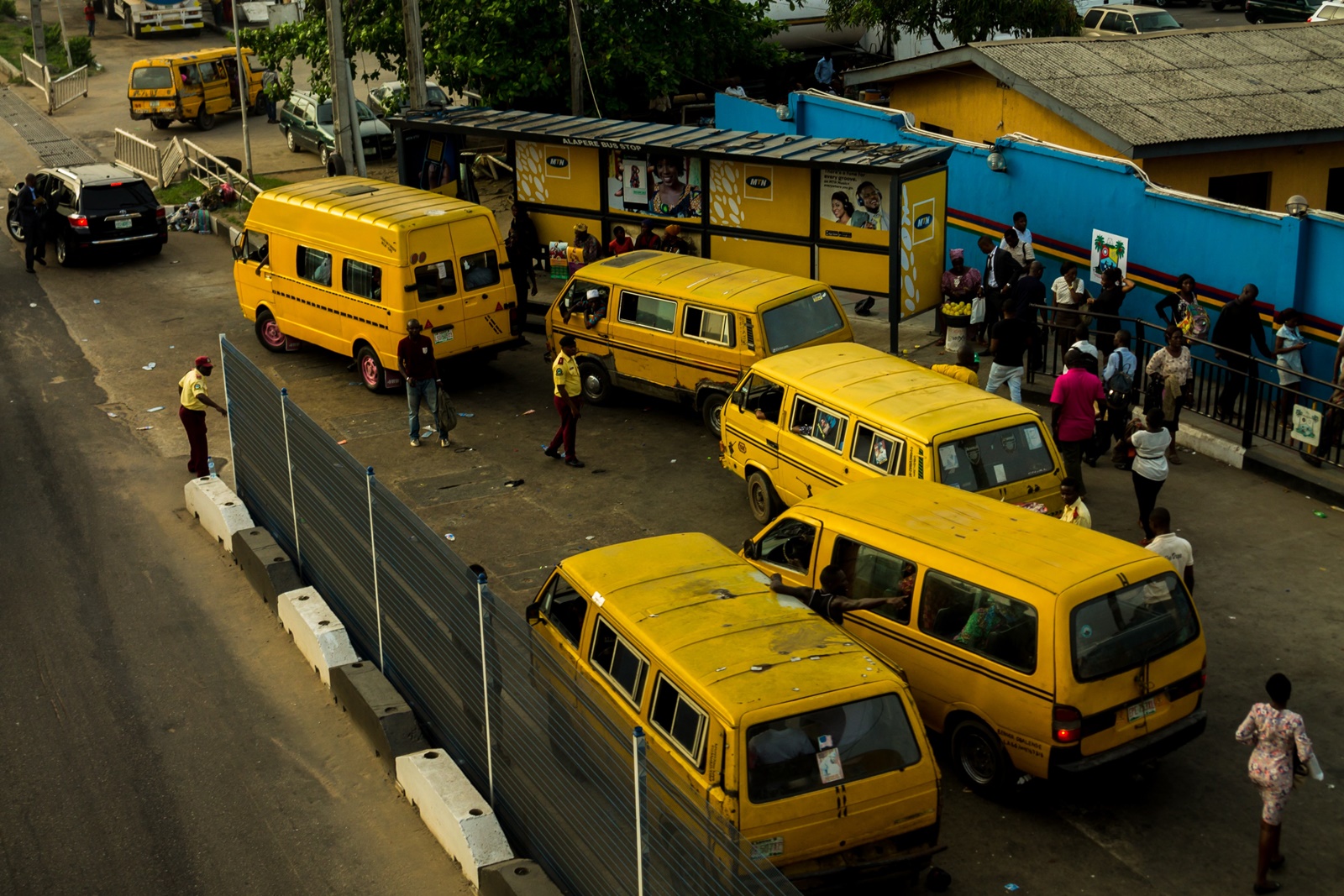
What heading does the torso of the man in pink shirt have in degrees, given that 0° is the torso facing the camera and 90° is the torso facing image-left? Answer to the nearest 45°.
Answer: approximately 180°

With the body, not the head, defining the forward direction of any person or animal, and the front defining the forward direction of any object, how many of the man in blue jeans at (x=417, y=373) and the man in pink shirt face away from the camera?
1

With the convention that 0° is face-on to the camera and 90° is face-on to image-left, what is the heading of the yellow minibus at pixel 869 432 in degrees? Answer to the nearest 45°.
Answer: approximately 135°

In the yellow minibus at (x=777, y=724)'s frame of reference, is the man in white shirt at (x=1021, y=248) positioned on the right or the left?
on its right

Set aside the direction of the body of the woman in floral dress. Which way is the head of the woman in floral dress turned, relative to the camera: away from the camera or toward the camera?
away from the camera

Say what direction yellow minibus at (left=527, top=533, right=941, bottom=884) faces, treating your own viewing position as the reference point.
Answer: facing away from the viewer and to the left of the viewer

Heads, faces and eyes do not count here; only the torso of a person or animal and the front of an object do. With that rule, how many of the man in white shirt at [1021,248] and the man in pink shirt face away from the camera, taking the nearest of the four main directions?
1

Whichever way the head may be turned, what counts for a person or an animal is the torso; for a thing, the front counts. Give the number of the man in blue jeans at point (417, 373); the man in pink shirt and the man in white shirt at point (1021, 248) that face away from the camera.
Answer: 1

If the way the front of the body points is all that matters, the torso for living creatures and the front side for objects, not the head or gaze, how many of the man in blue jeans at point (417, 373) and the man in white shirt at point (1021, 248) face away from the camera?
0

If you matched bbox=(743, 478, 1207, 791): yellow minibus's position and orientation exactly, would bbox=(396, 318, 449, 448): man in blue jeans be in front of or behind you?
in front

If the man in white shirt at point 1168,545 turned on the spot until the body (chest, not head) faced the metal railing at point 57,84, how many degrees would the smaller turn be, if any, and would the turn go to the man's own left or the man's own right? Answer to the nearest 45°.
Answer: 0° — they already face it
